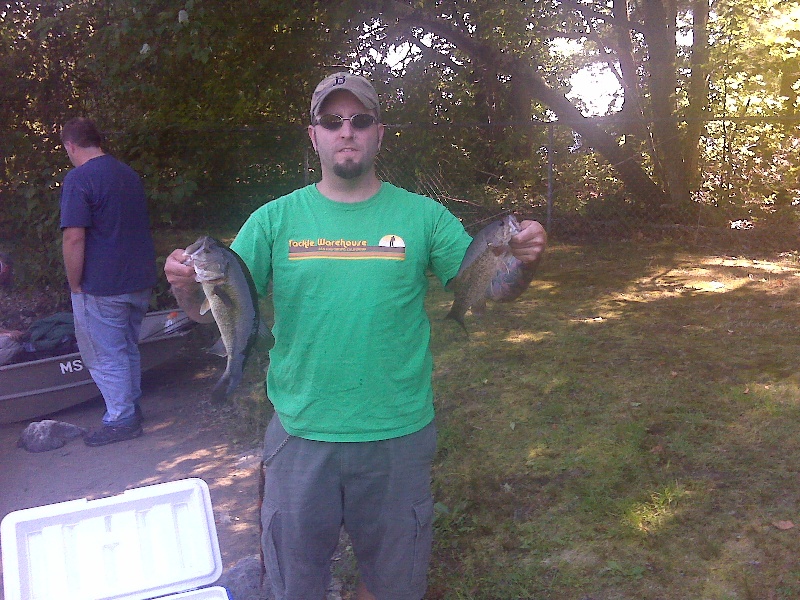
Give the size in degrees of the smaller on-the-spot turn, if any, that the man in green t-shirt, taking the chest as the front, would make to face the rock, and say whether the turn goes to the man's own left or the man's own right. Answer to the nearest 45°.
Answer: approximately 135° to the man's own right

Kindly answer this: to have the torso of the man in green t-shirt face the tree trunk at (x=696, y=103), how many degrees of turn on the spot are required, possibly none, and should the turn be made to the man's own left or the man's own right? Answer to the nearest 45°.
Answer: approximately 135° to the man's own left

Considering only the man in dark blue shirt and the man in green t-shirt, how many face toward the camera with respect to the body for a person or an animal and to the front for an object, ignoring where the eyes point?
1

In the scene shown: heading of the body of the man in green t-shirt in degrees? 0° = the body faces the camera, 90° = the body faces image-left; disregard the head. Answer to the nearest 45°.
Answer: approximately 0°

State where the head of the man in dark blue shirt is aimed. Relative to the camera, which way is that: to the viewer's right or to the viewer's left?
to the viewer's left

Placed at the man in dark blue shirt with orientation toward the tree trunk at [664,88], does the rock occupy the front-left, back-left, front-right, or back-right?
back-left

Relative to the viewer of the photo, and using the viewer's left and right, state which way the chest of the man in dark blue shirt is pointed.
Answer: facing away from the viewer and to the left of the viewer
